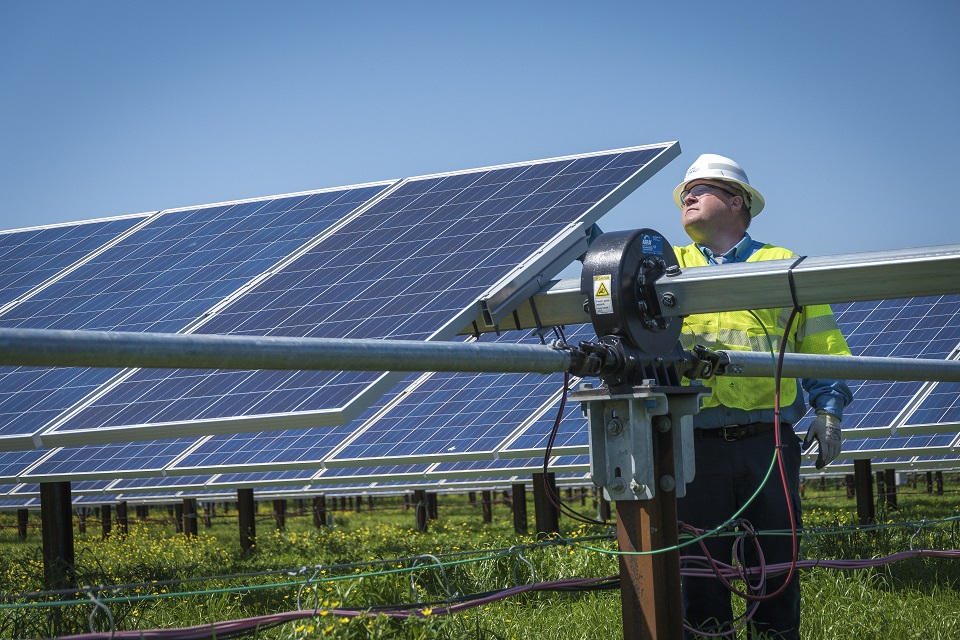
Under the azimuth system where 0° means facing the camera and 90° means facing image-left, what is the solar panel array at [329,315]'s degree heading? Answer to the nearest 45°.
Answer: approximately 45°

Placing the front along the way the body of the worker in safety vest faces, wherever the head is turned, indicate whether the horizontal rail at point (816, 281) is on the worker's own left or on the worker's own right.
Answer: on the worker's own left

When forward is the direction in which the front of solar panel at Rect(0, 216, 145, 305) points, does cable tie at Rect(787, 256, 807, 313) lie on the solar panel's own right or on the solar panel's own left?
on the solar panel's own left

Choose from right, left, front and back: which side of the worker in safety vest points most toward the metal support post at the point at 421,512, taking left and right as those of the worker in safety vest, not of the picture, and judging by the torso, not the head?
right

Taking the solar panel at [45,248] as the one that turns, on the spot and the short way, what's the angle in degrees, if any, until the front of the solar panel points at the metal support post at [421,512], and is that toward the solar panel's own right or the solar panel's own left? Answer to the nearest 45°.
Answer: approximately 180°

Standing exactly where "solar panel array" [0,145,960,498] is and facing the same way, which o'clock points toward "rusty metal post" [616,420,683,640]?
The rusty metal post is roughly at 10 o'clock from the solar panel array.

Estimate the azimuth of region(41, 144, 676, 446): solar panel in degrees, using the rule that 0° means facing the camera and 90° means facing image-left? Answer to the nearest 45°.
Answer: approximately 45°

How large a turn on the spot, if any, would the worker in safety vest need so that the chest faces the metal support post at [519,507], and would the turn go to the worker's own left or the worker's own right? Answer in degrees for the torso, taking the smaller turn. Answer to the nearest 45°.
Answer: approximately 135° to the worker's own right
